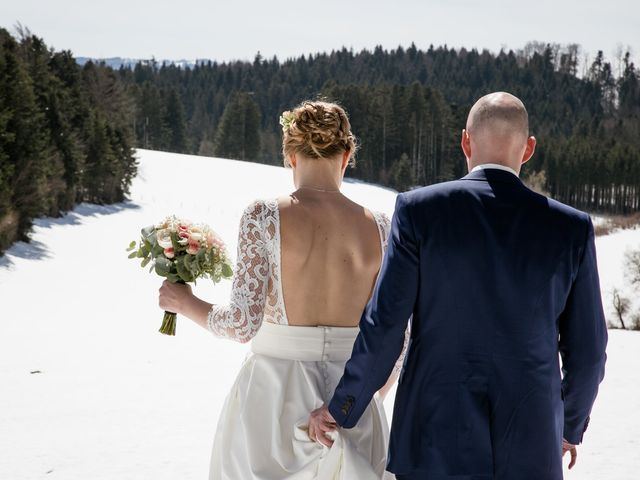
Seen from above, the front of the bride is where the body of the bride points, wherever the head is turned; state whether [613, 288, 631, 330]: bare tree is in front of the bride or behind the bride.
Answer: in front

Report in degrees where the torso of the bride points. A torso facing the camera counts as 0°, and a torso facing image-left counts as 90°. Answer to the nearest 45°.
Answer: approximately 180°

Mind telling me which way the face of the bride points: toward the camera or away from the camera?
away from the camera

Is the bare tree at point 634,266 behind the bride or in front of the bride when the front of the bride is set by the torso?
in front
